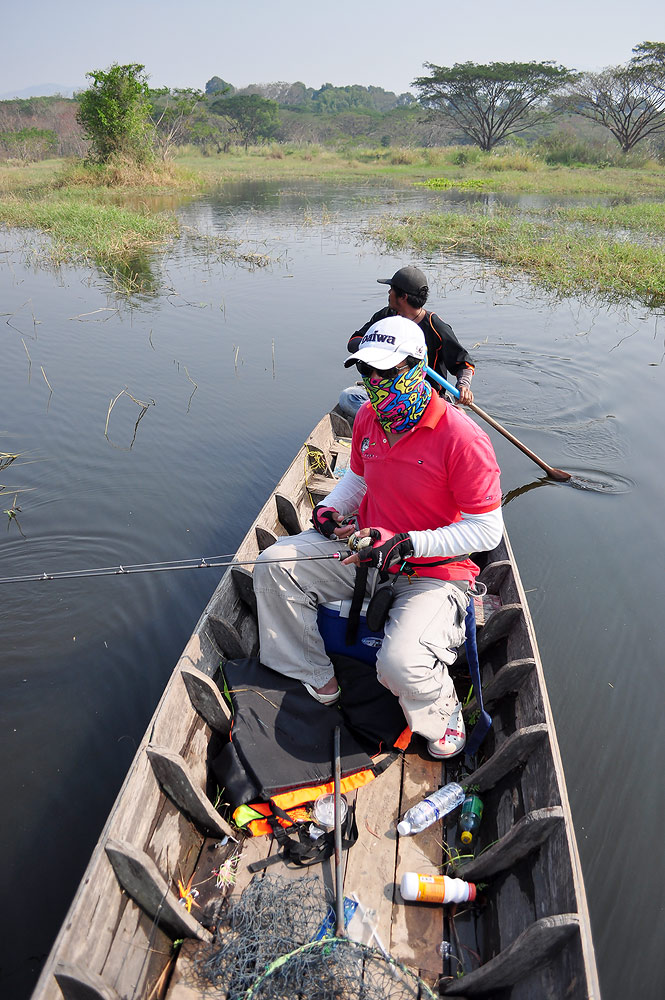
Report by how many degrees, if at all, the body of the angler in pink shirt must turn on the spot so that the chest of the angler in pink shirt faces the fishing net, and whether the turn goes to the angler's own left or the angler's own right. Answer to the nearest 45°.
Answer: approximately 45° to the angler's own left

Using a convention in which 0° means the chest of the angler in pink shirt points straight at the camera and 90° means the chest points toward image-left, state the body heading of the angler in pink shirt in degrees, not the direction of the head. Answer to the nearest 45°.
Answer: approximately 45°

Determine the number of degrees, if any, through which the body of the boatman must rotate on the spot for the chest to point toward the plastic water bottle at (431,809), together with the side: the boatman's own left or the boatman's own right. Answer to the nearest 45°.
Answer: approximately 45° to the boatman's own left

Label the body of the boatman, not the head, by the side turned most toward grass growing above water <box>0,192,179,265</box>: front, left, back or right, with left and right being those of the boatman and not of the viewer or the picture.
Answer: right

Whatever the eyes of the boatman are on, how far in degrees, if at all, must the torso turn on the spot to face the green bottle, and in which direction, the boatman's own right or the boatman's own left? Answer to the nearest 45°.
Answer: approximately 45° to the boatman's own left

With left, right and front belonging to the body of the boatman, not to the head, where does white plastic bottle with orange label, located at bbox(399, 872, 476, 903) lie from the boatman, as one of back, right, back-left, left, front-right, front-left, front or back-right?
front-left

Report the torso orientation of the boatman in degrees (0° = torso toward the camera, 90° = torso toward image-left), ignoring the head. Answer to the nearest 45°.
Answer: approximately 45°

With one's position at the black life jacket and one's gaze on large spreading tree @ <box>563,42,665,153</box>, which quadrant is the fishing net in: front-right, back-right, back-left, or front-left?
back-right

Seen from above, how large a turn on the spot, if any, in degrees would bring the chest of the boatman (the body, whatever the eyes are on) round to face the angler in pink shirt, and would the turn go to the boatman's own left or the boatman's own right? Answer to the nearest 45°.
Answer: approximately 45° to the boatman's own left

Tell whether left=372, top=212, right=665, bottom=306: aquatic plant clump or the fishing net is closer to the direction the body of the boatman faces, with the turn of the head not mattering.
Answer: the fishing net
